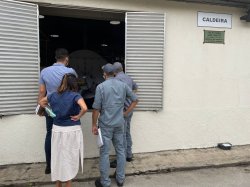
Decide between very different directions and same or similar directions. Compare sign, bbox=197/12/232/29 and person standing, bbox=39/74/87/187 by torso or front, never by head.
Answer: very different directions

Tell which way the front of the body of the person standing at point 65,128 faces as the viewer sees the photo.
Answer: away from the camera

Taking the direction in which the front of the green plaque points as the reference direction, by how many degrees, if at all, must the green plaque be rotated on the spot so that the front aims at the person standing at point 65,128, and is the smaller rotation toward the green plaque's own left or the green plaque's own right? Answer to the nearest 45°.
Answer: approximately 45° to the green plaque's own right

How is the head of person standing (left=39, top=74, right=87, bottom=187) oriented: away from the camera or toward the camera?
away from the camera

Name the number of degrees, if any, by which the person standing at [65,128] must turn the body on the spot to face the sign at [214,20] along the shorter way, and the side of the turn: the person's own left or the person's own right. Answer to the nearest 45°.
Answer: approximately 45° to the person's own right

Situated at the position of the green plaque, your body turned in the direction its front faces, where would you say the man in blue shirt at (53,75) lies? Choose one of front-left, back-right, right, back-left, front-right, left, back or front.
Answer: front-right

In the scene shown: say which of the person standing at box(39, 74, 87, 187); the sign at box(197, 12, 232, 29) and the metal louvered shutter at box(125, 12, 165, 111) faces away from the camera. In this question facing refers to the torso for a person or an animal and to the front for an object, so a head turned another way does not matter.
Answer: the person standing

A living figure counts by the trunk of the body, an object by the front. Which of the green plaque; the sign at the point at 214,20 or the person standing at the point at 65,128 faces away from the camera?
the person standing

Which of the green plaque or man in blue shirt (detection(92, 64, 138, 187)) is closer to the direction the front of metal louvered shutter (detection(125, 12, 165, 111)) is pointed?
the man in blue shirt

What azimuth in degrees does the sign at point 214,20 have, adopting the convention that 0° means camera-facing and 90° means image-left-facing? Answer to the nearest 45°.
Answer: approximately 0°

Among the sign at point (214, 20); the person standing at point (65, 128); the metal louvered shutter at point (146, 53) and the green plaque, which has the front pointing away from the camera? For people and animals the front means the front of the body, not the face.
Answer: the person standing

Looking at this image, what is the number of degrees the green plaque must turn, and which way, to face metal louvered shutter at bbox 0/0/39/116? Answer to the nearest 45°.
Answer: approximately 45° to its right
